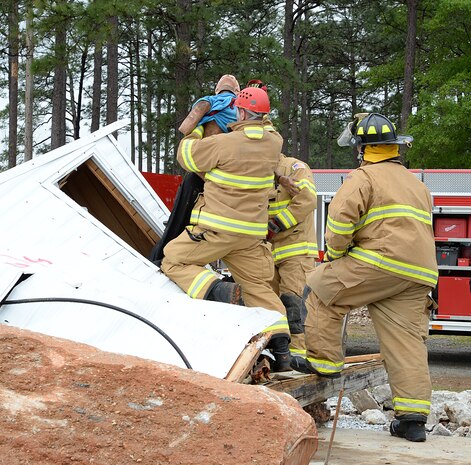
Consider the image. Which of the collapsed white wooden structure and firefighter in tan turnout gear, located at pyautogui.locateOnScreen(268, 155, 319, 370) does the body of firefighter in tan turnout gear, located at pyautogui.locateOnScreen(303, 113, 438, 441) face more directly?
the firefighter in tan turnout gear

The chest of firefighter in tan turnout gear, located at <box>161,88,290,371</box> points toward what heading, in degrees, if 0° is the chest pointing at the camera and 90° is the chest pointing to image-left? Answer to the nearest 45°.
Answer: approximately 135°

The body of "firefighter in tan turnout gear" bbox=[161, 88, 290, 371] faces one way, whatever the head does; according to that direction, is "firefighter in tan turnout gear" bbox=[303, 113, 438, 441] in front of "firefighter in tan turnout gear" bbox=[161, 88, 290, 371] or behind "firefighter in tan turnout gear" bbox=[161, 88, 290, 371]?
behind

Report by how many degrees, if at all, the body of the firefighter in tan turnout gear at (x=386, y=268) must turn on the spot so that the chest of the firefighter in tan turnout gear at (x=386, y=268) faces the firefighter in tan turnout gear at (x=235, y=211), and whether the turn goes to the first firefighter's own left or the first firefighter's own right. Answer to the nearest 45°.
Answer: approximately 45° to the first firefighter's own left

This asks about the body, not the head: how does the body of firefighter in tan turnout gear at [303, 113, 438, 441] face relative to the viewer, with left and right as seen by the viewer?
facing away from the viewer and to the left of the viewer

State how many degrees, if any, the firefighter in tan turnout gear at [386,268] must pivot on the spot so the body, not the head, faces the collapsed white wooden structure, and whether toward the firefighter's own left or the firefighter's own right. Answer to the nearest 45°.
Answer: approximately 90° to the firefighter's own left

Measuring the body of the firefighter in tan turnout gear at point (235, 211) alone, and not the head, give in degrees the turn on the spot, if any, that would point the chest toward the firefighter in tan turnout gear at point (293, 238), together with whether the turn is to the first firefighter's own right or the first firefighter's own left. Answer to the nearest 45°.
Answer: approximately 90° to the first firefighter's own right

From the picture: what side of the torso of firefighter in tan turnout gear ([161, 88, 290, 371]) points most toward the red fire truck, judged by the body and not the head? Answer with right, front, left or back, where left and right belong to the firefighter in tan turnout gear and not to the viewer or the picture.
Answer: right

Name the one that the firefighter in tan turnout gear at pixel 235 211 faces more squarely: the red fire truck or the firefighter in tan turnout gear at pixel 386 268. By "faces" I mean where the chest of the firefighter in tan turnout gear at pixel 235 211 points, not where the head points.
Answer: the red fire truck

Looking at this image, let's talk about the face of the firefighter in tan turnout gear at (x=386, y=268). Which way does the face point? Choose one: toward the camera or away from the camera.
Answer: away from the camera
